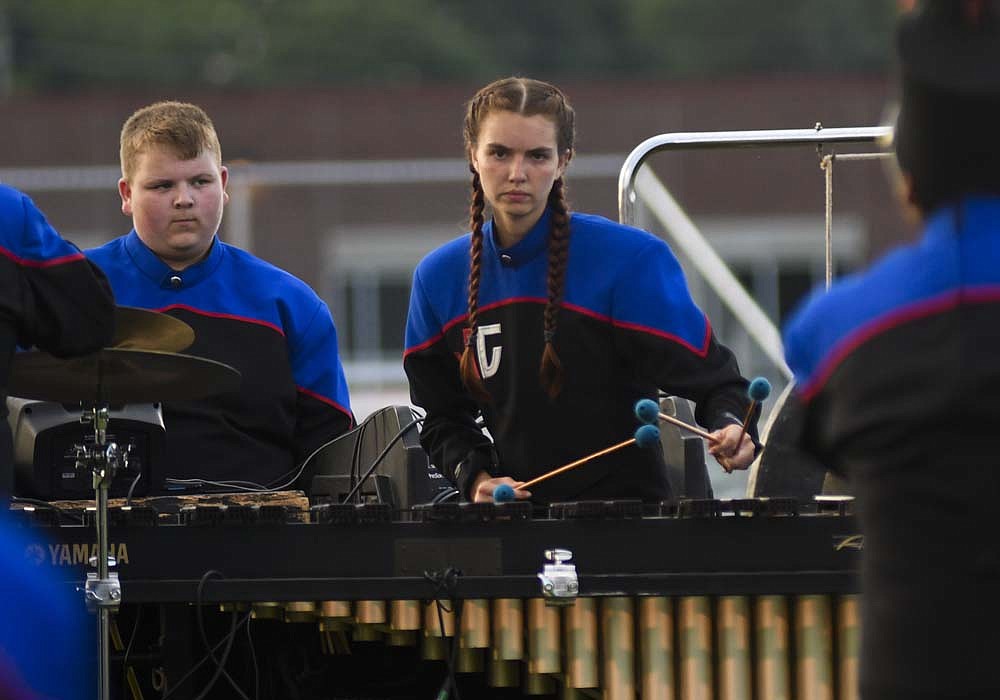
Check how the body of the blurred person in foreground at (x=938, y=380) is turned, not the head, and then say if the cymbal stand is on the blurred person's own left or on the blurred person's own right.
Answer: on the blurred person's own left

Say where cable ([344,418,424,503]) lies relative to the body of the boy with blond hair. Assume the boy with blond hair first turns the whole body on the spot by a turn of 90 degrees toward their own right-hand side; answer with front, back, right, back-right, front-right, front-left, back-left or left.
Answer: back

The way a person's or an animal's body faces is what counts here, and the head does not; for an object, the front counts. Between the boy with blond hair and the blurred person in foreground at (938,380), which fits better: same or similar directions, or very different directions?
very different directions

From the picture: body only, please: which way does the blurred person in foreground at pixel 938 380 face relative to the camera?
away from the camera

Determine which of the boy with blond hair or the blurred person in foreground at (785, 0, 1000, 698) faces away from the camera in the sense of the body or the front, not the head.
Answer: the blurred person in foreground

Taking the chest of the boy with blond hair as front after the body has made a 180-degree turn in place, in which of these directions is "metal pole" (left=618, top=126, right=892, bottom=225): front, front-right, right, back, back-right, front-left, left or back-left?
front-right
